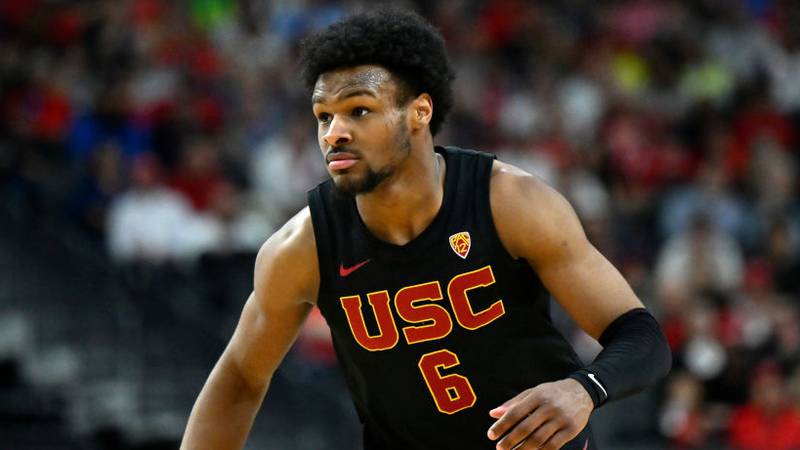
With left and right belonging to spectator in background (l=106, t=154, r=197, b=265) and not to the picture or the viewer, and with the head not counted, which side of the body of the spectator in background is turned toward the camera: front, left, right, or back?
front

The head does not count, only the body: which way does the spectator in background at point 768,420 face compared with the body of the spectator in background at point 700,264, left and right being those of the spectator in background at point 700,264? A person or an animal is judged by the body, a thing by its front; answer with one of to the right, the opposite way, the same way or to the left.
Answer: the same way

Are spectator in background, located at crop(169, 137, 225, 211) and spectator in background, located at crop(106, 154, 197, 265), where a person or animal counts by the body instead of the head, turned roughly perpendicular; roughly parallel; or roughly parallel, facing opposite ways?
roughly parallel

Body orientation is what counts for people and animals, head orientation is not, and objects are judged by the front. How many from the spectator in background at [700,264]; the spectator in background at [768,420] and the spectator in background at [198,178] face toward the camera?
3

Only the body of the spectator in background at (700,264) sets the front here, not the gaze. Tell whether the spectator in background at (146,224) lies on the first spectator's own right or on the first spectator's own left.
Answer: on the first spectator's own right

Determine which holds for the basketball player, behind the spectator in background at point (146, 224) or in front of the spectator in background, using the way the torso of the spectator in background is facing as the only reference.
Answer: in front

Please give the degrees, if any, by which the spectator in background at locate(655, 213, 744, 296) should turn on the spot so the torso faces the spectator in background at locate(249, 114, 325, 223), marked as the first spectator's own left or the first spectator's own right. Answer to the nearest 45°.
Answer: approximately 90° to the first spectator's own right

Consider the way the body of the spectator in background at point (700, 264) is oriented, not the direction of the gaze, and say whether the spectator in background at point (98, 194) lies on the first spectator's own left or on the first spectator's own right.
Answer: on the first spectator's own right

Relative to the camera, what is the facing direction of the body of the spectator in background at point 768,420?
toward the camera

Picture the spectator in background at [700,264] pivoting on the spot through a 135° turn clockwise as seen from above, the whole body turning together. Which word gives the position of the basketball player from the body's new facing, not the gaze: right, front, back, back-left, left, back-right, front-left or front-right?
back-left

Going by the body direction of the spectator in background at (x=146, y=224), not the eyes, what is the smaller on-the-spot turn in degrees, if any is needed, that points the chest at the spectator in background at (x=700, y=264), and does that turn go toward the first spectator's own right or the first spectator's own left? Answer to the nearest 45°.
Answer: approximately 90° to the first spectator's own left

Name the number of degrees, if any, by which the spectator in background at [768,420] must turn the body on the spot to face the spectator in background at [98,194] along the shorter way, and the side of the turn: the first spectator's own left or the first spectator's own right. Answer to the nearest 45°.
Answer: approximately 90° to the first spectator's own right

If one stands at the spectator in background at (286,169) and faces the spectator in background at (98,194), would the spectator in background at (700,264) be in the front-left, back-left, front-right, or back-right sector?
back-left
